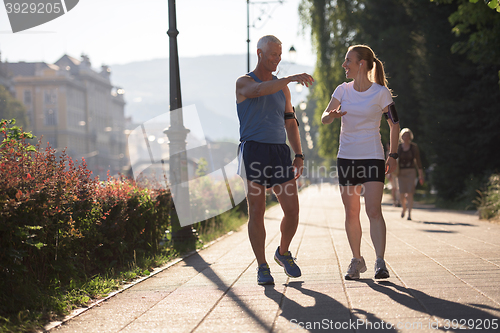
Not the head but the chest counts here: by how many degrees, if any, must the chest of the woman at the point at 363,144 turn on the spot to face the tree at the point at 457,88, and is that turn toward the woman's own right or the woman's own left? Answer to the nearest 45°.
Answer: approximately 180°

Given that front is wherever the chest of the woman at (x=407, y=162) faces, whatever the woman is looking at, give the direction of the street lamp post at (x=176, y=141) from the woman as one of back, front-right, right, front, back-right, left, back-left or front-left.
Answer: front-right

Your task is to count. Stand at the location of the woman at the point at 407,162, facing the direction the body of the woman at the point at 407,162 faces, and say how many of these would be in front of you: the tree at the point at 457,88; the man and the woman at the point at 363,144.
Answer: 2

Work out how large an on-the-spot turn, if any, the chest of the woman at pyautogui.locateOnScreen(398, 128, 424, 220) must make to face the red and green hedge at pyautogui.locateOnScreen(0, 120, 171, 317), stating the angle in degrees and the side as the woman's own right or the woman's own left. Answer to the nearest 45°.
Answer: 0° — they already face it

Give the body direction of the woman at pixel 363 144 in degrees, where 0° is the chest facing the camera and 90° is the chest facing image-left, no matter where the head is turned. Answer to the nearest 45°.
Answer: approximately 0°

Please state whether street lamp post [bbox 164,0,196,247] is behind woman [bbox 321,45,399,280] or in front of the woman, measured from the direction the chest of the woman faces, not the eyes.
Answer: behind

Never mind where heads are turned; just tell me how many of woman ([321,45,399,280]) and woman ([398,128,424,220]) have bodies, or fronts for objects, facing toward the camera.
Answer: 2

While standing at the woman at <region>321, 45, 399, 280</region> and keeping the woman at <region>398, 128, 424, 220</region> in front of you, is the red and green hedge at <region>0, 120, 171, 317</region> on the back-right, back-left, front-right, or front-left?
back-left

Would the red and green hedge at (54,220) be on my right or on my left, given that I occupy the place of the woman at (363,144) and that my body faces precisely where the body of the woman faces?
on my right

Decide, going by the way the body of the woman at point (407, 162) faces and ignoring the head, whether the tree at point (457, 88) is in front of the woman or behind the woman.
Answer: behind
